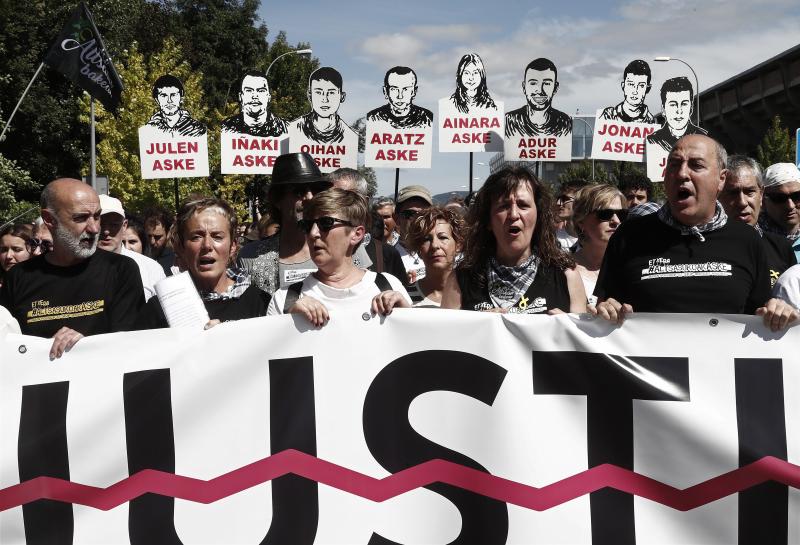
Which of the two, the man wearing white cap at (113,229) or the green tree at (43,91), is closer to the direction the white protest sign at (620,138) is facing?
the man wearing white cap

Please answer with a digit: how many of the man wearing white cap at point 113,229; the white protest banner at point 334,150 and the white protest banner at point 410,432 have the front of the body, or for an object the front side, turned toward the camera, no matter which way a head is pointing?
3

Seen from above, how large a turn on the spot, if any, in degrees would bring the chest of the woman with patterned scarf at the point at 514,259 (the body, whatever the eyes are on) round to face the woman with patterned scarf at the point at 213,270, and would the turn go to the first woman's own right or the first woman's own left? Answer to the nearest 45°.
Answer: approximately 90° to the first woman's own right

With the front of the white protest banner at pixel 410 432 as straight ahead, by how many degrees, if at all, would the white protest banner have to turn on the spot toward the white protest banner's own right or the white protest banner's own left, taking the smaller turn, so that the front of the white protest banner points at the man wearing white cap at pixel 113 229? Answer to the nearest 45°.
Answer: approximately 135° to the white protest banner's own right

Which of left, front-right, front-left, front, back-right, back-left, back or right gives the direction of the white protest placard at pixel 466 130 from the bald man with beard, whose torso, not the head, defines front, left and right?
back-left

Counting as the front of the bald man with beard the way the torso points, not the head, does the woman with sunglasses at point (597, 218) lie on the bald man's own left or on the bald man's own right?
on the bald man's own left

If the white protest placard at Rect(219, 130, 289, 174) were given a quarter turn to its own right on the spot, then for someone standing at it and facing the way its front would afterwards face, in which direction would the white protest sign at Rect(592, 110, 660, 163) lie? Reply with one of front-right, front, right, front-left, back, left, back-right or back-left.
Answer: back

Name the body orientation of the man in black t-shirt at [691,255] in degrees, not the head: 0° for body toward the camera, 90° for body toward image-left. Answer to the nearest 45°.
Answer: approximately 0°
